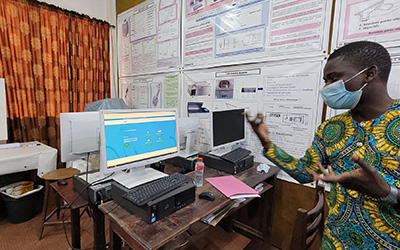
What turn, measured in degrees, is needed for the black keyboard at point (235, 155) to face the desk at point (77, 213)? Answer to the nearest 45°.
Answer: approximately 90° to its right

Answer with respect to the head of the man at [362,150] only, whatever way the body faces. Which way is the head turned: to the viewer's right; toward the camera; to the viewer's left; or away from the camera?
to the viewer's left

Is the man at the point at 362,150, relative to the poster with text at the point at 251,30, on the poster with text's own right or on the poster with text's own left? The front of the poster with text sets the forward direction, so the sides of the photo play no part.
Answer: on the poster with text's own left

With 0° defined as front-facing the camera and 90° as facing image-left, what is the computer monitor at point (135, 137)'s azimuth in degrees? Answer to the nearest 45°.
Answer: approximately 315°

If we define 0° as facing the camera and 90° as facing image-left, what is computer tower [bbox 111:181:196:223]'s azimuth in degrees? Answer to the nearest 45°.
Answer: approximately 315°

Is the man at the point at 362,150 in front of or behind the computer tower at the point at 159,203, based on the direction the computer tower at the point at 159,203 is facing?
in front

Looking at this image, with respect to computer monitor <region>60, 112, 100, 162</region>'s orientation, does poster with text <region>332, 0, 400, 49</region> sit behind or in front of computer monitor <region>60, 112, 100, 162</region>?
behind

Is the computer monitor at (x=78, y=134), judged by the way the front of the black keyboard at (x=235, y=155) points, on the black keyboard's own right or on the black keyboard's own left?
on the black keyboard's own right

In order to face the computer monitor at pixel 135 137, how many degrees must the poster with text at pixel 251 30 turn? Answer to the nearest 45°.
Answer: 0° — it already faces it

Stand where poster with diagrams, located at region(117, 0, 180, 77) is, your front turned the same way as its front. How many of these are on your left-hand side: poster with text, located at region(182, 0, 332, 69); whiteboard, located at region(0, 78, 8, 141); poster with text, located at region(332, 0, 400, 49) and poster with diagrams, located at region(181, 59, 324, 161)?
3
